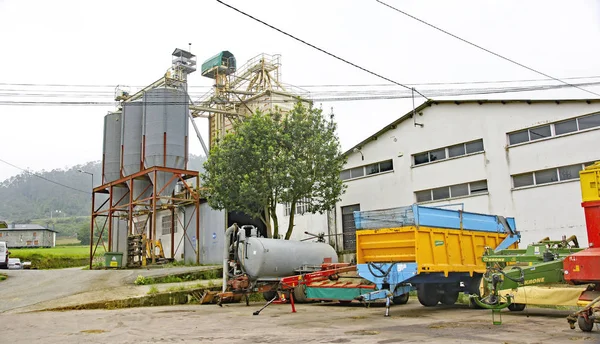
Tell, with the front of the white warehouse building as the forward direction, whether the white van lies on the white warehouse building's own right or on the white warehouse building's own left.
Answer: on the white warehouse building's own right

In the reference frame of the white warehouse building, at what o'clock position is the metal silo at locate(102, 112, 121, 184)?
The metal silo is roughly at 2 o'clock from the white warehouse building.

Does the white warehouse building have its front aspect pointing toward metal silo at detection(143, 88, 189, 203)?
no

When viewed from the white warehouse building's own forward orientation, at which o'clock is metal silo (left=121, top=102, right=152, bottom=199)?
The metal silo is roughly at 2 o'clock from the white warehouse building.

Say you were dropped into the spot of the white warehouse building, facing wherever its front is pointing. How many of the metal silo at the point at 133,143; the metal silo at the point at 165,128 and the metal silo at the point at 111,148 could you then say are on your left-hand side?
0
